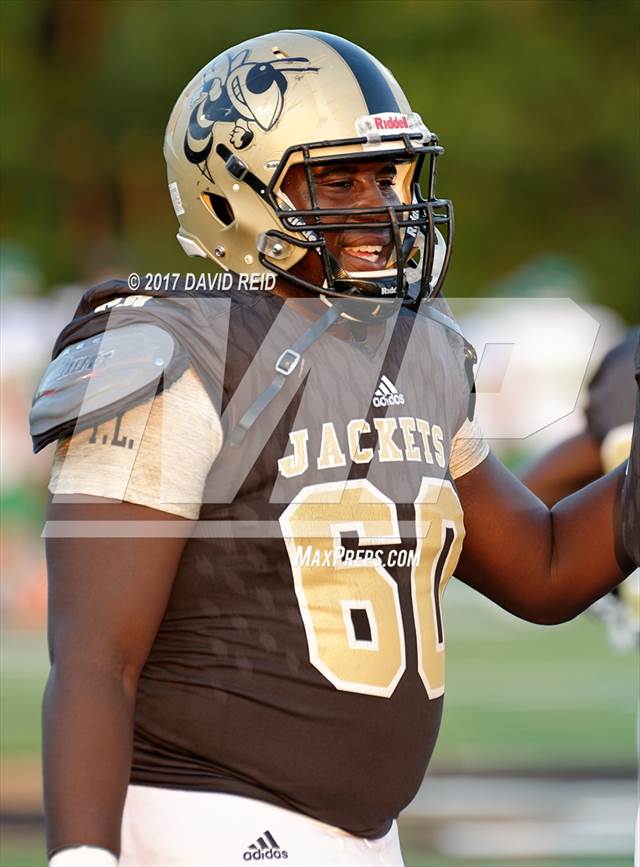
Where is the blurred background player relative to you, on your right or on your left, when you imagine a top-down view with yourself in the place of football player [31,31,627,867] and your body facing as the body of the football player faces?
on your left
